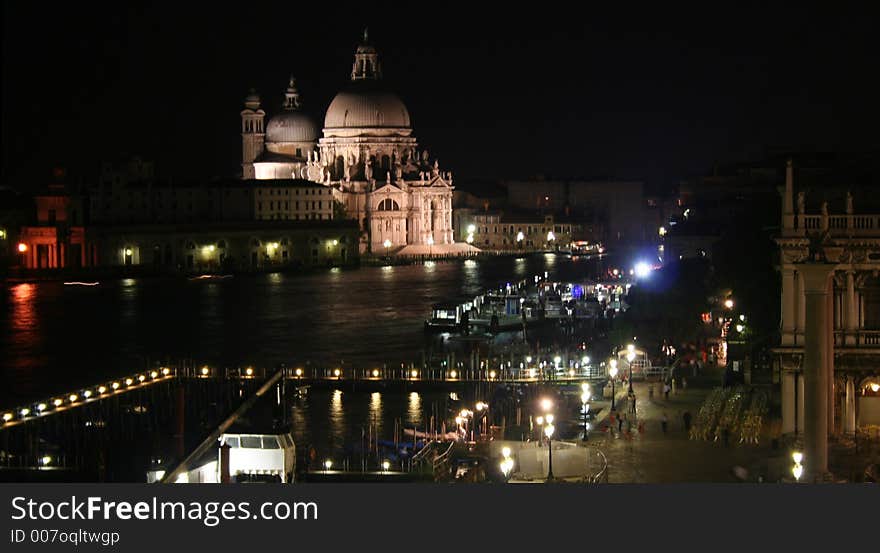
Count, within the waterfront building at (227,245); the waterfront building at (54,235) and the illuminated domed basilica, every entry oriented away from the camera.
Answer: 0

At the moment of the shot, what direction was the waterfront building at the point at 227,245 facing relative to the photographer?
facing the viewer

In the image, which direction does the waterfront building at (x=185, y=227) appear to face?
toward the camera

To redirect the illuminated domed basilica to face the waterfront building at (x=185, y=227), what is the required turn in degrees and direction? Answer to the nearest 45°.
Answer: approximately 90° to its right

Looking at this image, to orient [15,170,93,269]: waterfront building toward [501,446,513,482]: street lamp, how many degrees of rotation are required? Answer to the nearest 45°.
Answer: approximately 45° to its left

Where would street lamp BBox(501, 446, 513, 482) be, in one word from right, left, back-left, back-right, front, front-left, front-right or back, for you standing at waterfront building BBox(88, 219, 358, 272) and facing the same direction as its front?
front

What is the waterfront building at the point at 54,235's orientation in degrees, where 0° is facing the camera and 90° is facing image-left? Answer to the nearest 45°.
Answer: approximately 45°

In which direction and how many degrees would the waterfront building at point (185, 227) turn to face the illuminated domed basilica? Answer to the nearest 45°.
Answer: approximately 135° to its left

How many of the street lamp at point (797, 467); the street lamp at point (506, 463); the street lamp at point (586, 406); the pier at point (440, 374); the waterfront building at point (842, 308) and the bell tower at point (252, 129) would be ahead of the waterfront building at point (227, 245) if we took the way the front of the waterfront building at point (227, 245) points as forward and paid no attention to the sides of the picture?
5

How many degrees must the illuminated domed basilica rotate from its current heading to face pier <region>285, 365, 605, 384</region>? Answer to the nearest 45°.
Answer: approximately 45° to its right

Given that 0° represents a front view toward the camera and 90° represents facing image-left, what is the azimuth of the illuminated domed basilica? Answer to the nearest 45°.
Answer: approximately 315°

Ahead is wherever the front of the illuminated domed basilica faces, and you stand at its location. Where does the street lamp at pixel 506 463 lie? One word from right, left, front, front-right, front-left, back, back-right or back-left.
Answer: front-right
